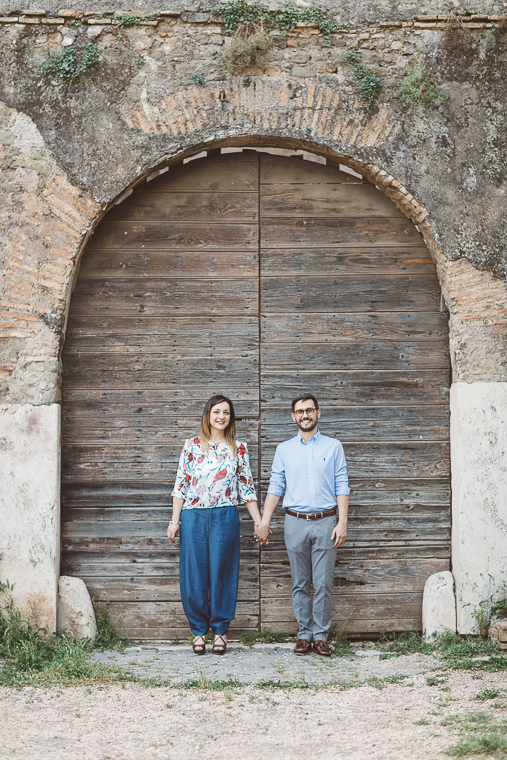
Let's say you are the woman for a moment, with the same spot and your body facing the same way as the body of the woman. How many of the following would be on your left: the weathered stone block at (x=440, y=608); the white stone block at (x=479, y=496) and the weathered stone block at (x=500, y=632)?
3

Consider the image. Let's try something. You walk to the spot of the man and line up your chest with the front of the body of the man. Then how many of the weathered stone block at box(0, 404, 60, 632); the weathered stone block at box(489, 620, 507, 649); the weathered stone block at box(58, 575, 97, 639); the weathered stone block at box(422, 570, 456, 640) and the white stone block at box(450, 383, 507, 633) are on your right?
2

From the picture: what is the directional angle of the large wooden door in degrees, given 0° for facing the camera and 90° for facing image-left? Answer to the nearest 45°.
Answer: approximately 0°

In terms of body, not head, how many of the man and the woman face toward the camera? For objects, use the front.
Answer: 2

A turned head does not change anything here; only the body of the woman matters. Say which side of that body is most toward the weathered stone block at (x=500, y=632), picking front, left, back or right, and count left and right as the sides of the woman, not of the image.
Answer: left

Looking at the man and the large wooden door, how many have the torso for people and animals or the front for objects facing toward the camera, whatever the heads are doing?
2
